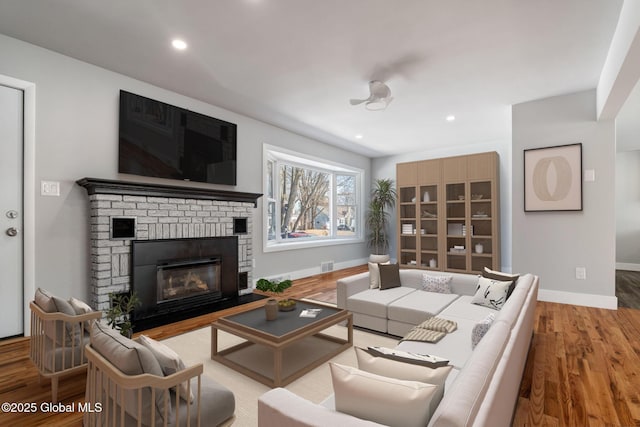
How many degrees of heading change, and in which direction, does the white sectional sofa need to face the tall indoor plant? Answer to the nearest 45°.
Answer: approximately 90° to its right

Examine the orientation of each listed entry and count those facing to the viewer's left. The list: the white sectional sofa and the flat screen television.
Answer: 1

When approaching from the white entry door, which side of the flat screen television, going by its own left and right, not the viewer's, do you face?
right

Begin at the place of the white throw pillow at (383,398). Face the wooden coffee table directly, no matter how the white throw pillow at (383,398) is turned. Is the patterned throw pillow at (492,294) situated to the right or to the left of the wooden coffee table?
right

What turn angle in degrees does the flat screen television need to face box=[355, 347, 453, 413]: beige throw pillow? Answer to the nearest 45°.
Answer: approximately 45° to its right

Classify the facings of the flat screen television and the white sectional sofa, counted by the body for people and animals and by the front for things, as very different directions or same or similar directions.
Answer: very different directions

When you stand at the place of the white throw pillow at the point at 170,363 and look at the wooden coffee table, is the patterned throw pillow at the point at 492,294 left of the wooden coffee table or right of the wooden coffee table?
right

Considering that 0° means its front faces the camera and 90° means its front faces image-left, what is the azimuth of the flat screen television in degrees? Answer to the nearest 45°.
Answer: approximately 315°

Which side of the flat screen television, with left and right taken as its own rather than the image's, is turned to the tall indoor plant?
left

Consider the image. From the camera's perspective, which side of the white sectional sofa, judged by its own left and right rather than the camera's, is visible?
left
